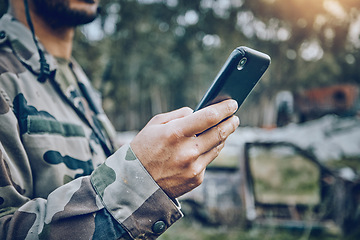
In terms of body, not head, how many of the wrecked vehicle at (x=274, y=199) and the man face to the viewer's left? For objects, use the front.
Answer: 0

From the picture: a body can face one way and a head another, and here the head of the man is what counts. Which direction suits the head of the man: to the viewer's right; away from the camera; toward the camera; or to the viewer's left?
to the viewer's right

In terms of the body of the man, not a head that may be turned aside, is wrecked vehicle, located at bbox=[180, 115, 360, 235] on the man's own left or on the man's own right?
on the man's own left

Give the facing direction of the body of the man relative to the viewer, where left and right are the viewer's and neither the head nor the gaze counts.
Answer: facing the viewer and to the right of the viewer
